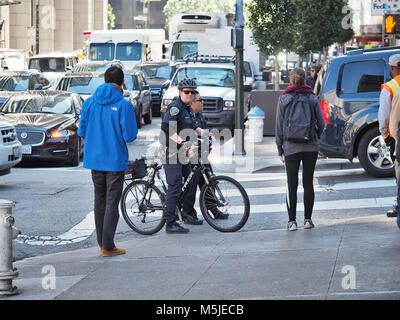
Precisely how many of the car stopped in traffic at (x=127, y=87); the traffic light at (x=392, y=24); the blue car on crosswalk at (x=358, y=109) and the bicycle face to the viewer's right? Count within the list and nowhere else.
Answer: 2

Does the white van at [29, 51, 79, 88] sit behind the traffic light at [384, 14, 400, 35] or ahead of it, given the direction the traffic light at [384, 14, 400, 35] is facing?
behind

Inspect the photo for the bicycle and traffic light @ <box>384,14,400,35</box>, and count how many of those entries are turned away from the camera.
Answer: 0

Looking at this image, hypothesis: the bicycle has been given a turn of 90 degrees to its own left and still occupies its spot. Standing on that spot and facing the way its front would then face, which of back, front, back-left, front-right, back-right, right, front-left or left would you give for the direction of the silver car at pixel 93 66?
front

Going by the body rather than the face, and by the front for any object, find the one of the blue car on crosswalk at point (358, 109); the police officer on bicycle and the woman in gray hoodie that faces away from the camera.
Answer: the woman in gray hoodie

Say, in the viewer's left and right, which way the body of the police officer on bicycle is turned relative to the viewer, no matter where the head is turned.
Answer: facing the viewer and to the right of the viewer

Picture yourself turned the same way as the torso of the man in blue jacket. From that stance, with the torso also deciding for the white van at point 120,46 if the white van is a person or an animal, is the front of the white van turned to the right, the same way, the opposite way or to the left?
the opposite way

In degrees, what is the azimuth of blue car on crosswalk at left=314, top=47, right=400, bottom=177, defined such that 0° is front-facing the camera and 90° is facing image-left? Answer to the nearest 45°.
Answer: approximately 270°

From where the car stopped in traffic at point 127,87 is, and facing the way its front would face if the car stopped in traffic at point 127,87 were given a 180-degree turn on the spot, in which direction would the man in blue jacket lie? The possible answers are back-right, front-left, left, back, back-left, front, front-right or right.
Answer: back-right

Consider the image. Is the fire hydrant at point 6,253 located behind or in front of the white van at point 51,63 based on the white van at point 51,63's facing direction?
in front

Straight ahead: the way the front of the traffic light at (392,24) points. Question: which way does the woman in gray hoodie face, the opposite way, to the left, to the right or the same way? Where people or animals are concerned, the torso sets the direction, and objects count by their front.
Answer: the opposite way

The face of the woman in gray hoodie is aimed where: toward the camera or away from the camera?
away from the camera

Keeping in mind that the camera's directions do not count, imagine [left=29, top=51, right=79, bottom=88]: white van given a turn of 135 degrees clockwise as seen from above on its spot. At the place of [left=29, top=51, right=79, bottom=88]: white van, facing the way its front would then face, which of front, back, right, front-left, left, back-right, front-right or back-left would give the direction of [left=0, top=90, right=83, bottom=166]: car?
back

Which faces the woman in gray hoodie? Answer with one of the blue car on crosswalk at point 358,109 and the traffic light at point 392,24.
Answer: the traffic light

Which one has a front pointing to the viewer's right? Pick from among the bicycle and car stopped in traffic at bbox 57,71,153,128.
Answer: the bicycle

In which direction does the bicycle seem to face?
to the viewer's right
